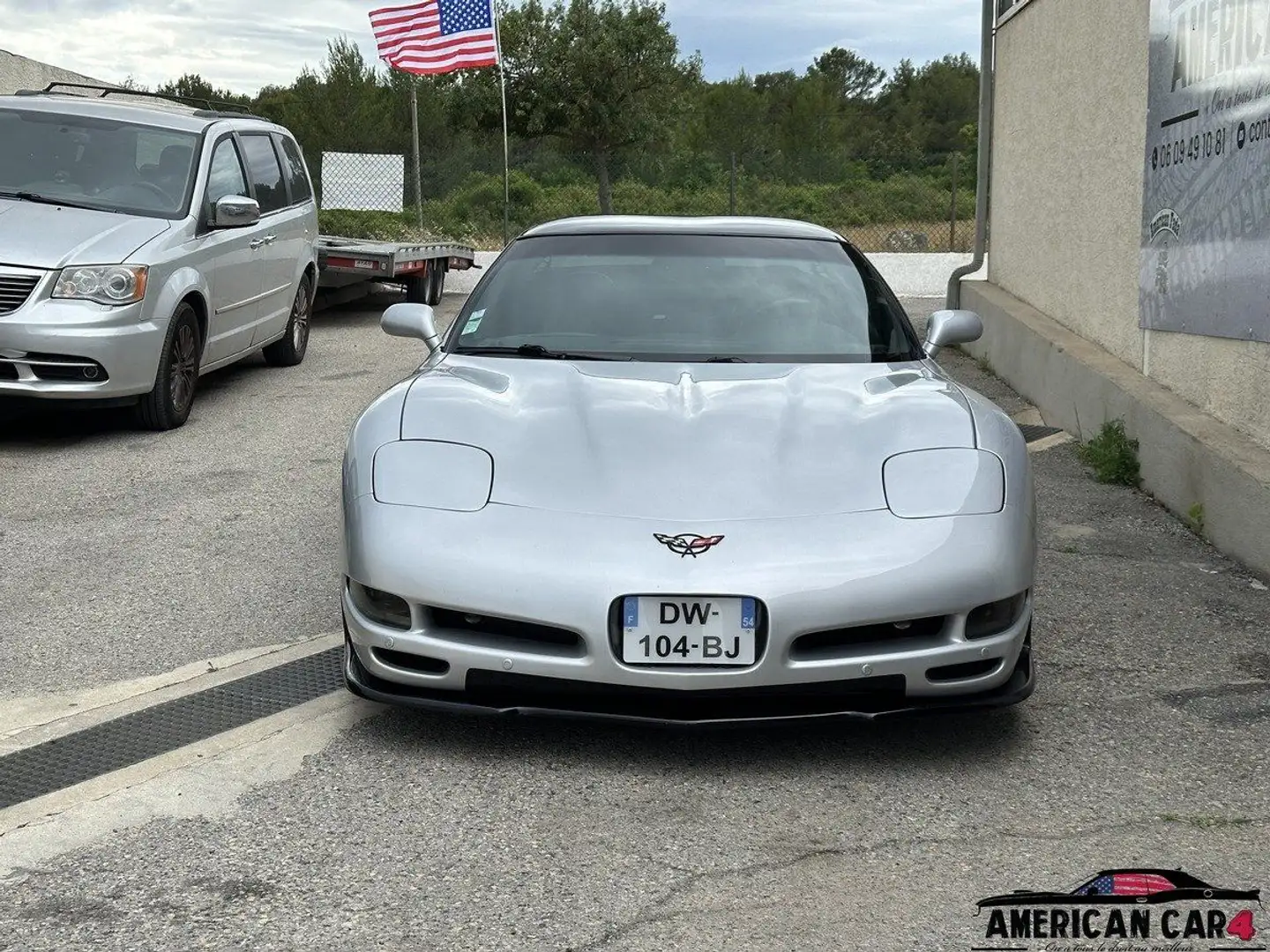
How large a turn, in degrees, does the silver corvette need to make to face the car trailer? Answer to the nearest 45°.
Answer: approximately 180°

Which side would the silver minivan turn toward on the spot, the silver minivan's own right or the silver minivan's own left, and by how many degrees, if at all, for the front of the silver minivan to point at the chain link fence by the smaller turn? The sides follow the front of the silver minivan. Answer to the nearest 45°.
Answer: approximately 180°

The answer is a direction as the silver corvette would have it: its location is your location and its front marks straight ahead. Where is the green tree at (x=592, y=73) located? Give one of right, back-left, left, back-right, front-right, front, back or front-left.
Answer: back

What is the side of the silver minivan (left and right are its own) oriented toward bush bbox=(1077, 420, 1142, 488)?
left

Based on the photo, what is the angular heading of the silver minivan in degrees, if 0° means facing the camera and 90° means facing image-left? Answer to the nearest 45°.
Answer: approximately 45°

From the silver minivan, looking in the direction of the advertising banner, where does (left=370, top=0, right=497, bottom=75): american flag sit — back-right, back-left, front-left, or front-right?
back-left

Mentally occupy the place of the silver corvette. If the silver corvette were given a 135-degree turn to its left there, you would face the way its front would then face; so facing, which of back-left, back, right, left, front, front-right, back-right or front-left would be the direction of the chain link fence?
front-left

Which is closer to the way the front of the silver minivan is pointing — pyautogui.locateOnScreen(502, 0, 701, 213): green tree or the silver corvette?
the silver corvette

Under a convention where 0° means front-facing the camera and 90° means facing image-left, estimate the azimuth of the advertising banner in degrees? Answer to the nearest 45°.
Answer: approximately 45°

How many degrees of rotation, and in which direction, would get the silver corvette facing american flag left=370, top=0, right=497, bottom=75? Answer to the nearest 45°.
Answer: approximately 180°
